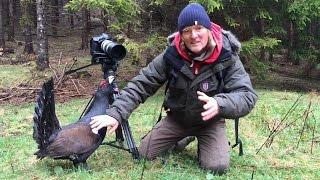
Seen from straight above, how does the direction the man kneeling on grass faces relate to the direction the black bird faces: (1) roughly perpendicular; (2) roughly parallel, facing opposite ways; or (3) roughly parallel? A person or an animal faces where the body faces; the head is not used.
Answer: roughly perpendicular

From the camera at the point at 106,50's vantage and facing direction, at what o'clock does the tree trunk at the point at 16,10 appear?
The tree trunk is roughly at 7 o'clock from the camera.

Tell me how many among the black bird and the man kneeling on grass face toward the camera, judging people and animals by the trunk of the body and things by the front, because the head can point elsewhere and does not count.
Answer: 1

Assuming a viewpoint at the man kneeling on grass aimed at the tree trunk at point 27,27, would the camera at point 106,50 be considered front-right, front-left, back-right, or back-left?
front-left

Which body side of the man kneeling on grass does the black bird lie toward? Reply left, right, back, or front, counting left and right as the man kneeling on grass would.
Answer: right

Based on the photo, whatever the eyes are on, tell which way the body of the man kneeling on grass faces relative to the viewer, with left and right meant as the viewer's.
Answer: facing the viewer

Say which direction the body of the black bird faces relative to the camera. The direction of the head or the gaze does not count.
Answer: to the viewer's right

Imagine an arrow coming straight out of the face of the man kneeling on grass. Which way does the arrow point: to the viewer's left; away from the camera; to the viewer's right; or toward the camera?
toward the camera

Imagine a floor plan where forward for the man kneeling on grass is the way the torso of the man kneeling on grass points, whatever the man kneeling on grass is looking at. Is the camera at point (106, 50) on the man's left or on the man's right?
on the man's right

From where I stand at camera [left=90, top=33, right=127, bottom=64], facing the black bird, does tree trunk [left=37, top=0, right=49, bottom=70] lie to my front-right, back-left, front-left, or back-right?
back-right

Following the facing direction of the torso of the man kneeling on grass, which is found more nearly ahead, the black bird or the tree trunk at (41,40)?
the black bird

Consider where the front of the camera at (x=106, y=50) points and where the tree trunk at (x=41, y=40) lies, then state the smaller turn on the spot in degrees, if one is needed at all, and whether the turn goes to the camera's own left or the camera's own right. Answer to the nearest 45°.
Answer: approximately 135° to the camera's own left

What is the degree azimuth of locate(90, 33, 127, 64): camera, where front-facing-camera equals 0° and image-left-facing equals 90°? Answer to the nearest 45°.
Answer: approximately 315°
